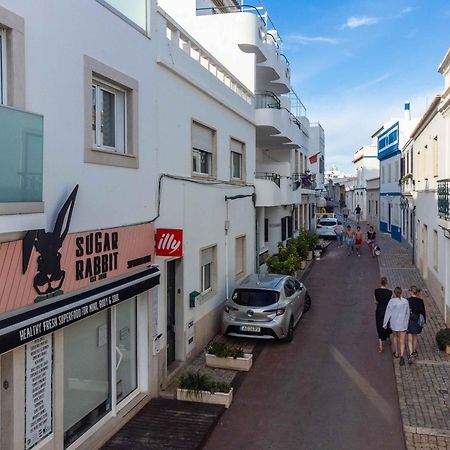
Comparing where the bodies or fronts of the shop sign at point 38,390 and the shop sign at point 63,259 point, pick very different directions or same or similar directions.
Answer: same or similar directions

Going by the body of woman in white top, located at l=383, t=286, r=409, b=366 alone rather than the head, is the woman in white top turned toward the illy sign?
no

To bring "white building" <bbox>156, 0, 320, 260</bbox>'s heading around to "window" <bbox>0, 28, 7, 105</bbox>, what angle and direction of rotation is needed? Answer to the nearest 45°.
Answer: approximately 90° to its right

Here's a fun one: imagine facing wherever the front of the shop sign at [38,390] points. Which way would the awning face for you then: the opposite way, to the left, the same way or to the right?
the same way

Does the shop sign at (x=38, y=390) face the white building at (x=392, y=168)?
no

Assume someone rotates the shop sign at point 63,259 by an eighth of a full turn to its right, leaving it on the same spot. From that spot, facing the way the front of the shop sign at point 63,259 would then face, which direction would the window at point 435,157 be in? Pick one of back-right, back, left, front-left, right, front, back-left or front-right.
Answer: back-left

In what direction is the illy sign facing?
toward the camera

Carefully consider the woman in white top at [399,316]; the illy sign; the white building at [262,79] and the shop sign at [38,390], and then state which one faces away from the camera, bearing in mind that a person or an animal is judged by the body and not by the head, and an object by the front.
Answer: the woman in white top

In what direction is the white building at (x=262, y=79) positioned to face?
to the viewer's right

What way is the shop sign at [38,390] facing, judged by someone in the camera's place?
facing the viewer and to the right of the viewer

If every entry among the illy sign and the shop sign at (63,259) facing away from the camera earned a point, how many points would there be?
0

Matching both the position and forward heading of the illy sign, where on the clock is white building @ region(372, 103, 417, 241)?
The white building is roughly at 7 o'clock from the illy sign.

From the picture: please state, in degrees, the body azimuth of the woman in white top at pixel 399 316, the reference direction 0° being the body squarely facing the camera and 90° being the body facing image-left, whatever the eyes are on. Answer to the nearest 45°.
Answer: approximately 180°

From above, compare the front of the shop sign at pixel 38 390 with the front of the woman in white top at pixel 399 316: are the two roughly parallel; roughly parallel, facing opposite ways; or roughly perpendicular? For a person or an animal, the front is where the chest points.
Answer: roughly perpendicular
